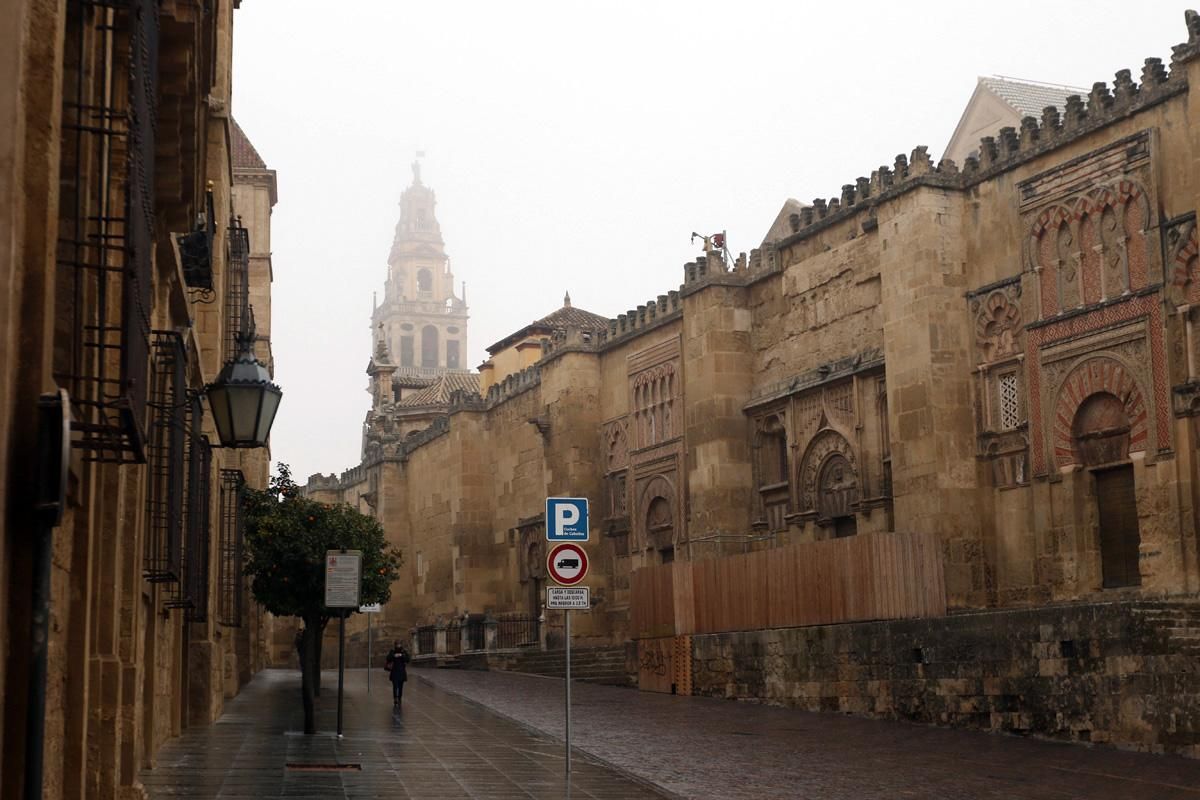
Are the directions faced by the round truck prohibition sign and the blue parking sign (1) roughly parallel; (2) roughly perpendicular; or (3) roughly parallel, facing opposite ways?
roughly parallel

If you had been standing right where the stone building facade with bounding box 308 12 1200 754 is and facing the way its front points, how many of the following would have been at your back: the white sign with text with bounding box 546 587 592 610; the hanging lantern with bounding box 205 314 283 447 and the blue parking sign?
0

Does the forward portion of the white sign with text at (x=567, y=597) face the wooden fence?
no

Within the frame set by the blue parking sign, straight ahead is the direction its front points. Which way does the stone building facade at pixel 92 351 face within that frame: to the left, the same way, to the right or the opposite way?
to the left

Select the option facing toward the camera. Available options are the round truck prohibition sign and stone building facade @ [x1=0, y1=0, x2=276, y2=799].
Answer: the round truck prohibition sign

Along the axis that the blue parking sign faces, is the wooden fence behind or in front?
behind

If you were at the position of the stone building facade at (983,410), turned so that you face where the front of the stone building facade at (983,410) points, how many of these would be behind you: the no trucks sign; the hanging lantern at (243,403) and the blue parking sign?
0

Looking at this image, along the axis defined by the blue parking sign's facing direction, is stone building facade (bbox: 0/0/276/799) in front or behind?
in front

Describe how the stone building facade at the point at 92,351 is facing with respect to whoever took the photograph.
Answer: facing to the right of the viewer

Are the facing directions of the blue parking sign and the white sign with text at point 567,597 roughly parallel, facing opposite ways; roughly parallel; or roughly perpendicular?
roughly parallel

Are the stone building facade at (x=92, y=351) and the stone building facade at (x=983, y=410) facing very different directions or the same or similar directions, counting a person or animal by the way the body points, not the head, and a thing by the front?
very different directions

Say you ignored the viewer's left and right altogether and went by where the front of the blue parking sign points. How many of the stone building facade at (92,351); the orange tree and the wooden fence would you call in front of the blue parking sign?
1

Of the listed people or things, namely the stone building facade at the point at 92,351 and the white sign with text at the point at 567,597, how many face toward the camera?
1

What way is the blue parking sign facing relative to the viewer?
toward the camera

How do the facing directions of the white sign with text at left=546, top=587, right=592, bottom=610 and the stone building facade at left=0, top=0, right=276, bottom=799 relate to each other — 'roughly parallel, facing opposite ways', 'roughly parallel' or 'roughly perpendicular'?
roughly perpendicular

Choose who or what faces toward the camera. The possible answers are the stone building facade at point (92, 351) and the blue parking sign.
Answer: the blue parking sign
